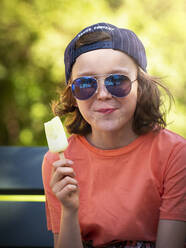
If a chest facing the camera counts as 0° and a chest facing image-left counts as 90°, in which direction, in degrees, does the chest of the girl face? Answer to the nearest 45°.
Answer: approximately 0°

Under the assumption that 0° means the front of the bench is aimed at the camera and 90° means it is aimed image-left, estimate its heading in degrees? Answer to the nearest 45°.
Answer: approximately 0°
